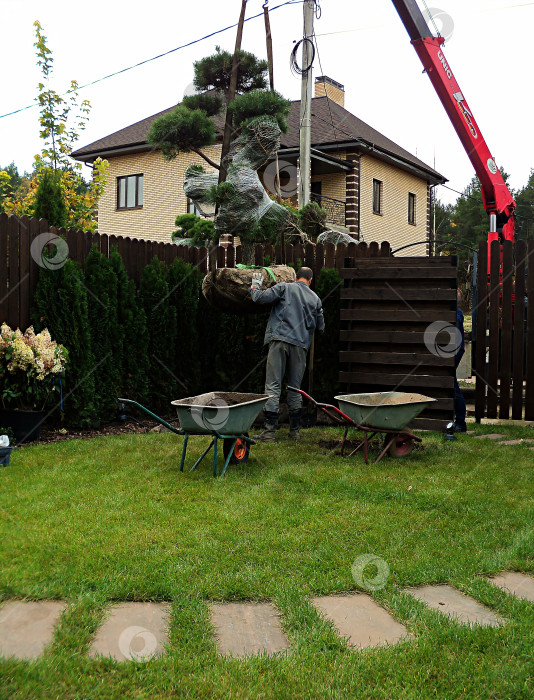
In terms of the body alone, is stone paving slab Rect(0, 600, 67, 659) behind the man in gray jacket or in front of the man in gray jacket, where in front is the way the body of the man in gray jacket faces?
behind

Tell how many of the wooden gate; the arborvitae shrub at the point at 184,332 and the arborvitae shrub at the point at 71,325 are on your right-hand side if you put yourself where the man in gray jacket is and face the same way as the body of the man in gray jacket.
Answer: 1

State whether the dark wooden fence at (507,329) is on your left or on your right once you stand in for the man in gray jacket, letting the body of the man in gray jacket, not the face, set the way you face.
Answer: on your right

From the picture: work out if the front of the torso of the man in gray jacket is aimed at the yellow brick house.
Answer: yes

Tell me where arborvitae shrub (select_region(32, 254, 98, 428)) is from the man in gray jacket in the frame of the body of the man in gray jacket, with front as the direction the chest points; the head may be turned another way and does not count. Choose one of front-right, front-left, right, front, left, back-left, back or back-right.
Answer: left

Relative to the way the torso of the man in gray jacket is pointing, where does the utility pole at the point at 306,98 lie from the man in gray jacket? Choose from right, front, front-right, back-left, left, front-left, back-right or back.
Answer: front

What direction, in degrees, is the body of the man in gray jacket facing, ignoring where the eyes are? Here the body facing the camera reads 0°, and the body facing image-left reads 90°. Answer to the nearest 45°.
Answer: approximately 180°

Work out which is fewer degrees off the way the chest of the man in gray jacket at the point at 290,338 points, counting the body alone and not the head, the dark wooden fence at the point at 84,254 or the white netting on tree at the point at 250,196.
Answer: the white netting on tree

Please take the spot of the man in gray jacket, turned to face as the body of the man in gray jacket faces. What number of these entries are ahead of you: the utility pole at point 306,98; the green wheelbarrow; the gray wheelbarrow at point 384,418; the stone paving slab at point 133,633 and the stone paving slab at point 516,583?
1

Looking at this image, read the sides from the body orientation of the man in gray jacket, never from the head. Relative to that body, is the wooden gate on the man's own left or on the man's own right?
on the man's own right

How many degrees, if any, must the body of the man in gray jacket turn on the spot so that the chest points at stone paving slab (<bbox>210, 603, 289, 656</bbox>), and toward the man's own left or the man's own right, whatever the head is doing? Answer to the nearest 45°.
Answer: approximately 180°

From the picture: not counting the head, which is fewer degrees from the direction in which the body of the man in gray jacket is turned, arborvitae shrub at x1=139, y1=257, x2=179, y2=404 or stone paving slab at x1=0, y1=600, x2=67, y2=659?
the arborvitae shrub
